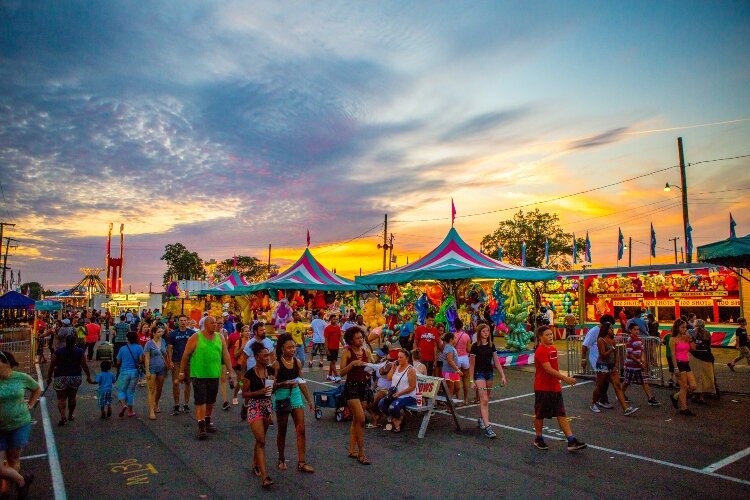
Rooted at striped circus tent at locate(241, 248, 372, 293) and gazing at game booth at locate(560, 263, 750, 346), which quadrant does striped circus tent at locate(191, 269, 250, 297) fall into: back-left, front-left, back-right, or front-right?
back-left

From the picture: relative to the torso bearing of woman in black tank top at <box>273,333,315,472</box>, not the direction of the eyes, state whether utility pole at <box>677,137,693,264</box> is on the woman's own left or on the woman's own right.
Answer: on the woman's own left

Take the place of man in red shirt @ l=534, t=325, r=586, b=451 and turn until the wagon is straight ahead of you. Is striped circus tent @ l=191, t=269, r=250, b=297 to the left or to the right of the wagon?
right

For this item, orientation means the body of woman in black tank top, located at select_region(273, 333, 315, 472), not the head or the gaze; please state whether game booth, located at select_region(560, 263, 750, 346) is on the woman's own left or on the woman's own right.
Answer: on the woman's own left

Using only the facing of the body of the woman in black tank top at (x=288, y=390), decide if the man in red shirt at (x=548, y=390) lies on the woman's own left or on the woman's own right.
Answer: on the woman's own left

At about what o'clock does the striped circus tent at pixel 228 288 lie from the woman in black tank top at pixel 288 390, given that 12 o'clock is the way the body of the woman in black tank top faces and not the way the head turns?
The striped circus tent is roughly at 7 o'clock from the woman in black tank top.

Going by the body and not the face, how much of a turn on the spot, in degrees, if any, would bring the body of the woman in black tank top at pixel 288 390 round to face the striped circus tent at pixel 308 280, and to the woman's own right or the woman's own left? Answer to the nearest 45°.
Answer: approximately 135° to the woman's own left

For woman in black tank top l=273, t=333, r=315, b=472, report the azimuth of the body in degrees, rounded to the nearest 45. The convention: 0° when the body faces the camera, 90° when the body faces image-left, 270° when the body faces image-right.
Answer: approximately 315°

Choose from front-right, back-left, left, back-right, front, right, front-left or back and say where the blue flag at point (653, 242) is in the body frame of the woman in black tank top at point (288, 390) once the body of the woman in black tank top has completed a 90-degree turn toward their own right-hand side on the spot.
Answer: back

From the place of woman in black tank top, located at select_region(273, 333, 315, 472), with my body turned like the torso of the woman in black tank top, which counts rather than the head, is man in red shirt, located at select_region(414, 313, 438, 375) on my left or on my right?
on my left
